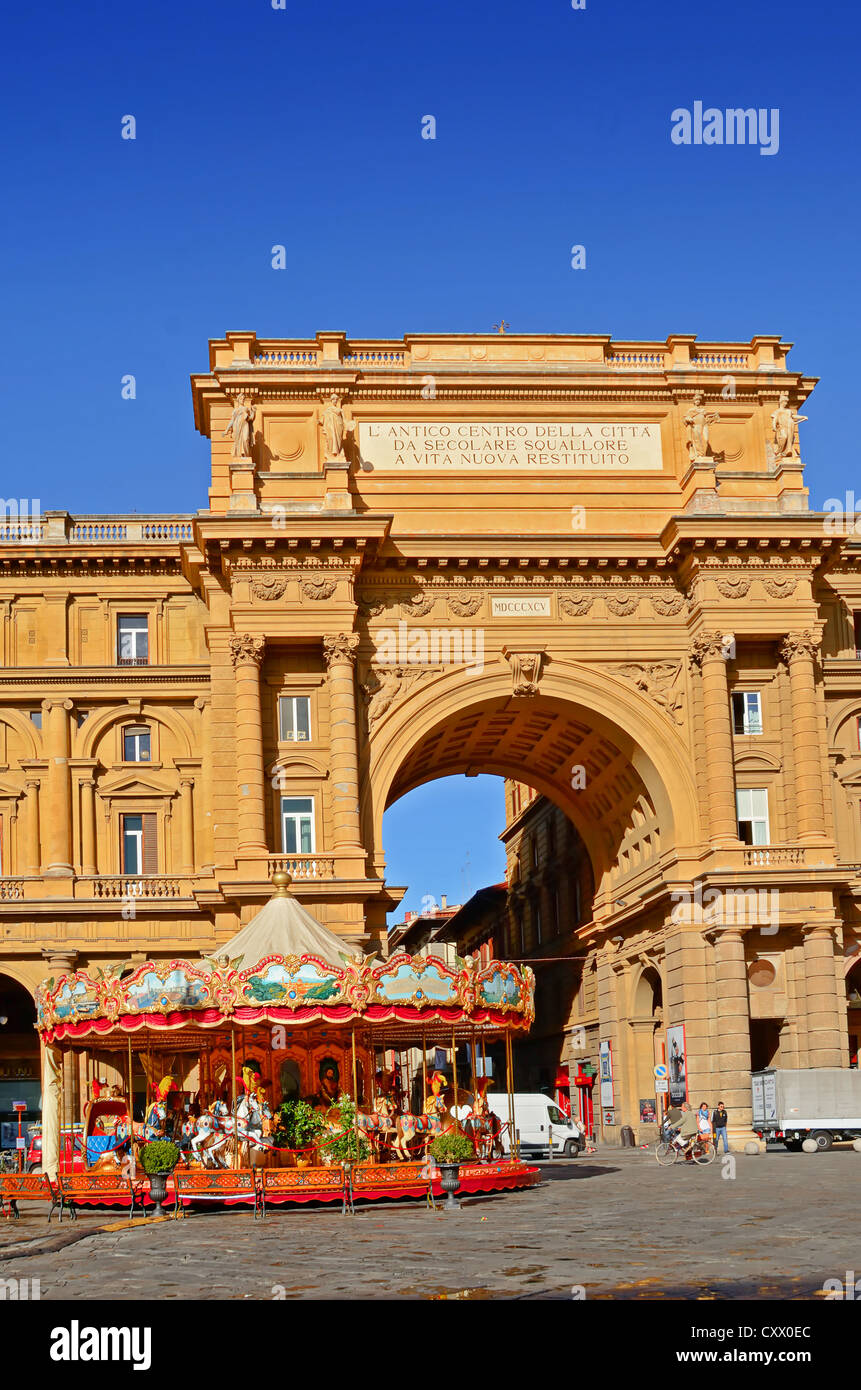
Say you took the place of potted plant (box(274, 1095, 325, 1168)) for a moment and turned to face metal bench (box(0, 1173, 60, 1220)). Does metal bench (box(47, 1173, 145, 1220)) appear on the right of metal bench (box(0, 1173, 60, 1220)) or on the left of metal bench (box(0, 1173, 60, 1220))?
left

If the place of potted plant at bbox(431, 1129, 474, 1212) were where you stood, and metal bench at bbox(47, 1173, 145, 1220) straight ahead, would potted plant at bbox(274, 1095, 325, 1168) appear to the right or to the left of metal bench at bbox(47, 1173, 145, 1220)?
right

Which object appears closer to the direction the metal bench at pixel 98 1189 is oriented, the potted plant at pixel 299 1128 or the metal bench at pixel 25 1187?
the metal bench
